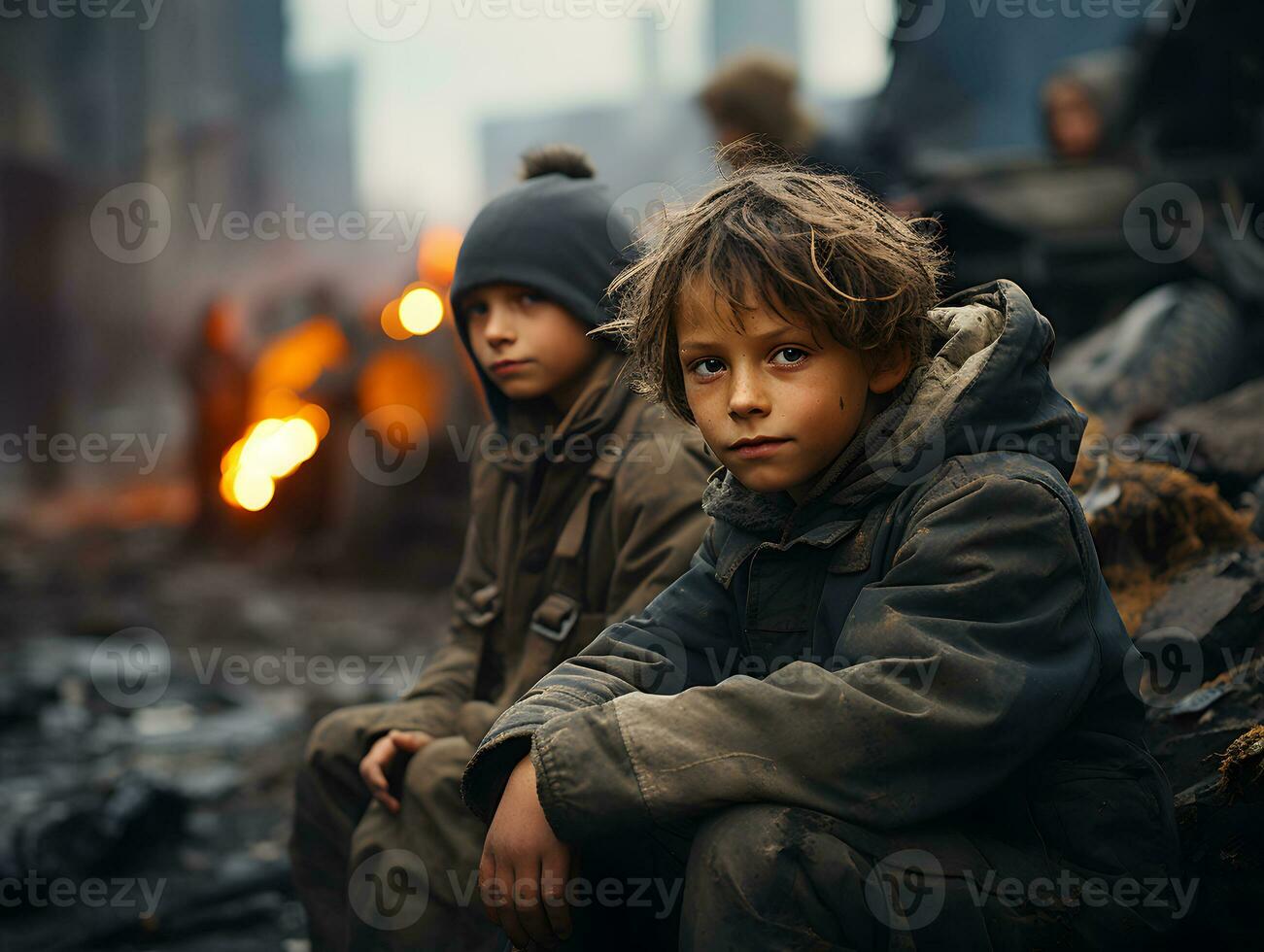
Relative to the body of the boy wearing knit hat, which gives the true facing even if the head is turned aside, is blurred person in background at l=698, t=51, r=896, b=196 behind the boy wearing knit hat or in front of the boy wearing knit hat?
behind

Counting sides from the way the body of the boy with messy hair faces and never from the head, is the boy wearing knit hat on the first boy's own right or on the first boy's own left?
on the first boy's own right

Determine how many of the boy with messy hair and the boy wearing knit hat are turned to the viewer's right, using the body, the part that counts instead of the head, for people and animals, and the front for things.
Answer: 0

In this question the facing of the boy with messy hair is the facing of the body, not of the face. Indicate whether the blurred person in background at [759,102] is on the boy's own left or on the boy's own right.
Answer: on the boy's own right

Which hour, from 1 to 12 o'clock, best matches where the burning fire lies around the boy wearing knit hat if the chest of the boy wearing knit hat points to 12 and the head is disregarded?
The burning fire is roughly at 4 o'clock from the boy wearing knit hat.

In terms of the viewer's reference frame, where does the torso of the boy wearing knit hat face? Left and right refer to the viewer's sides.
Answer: facing the viewer and to the left of the viewer

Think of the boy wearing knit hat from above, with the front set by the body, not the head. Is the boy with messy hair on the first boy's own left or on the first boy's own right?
on the first boy's own left
